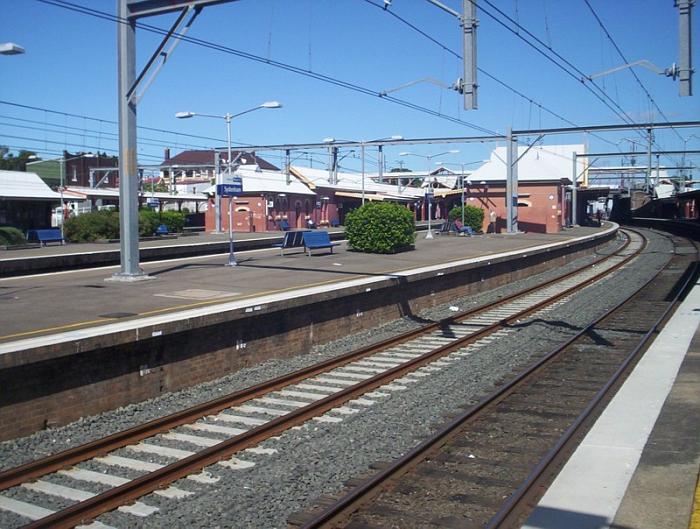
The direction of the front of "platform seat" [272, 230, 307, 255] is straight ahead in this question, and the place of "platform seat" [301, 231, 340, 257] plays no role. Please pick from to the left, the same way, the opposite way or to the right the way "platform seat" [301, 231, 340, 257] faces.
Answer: the opposite way

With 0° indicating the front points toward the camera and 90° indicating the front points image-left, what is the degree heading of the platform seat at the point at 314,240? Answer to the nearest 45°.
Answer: approximately 315°

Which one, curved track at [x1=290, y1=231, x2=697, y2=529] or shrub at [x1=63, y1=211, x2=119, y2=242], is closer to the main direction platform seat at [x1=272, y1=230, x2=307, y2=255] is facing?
the shrub

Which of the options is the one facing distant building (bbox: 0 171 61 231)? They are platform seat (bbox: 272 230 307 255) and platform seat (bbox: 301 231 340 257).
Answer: platform seat (bbox: 272 230 307 255)

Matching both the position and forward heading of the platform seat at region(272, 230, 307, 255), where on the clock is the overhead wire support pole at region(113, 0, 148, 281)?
The overhead wire support pole is roughly at 8 o'clock from the platform seat.

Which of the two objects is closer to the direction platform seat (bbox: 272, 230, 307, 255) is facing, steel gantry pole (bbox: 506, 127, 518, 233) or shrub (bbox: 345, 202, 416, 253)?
the steel gantry pole

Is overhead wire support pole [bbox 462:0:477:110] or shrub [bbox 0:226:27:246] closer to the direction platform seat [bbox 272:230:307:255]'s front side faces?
the shrub

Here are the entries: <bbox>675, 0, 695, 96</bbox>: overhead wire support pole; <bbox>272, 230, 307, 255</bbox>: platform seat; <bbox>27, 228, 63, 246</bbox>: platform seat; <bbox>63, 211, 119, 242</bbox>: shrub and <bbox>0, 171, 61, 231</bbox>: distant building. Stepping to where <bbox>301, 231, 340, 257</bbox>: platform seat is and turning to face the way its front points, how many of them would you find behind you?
4

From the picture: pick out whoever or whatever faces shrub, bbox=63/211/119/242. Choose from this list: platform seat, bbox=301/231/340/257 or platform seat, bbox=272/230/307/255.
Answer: platform seat, bbox=272/230/307/255

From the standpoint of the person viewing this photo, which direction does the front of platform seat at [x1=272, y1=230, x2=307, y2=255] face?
facing away from the viewer and to the left of the viewer
